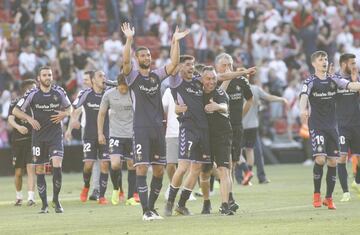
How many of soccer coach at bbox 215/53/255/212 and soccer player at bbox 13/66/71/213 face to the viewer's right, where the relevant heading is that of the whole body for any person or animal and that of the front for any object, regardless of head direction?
0

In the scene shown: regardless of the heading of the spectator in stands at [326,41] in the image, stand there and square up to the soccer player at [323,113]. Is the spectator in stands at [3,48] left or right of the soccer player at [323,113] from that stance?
right

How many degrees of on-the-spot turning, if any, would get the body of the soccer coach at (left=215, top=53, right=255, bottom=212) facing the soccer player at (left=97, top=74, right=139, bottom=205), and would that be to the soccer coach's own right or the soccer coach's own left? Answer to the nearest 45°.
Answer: approximately 45° to the soccer coach's own right

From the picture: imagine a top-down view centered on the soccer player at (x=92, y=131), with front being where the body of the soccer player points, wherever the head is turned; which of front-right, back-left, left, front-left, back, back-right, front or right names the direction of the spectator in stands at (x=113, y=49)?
back-left

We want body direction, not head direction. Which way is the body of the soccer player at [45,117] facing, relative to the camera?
toward the camera

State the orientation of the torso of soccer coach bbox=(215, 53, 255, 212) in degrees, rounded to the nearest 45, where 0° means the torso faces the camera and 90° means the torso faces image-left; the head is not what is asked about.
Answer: approximately 45°

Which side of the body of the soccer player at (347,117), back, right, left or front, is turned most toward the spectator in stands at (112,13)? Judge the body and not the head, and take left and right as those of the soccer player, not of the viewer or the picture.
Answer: back

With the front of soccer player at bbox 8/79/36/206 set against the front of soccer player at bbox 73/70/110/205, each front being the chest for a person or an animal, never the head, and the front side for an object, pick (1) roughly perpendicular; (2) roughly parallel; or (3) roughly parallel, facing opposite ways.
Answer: roughly parallel
